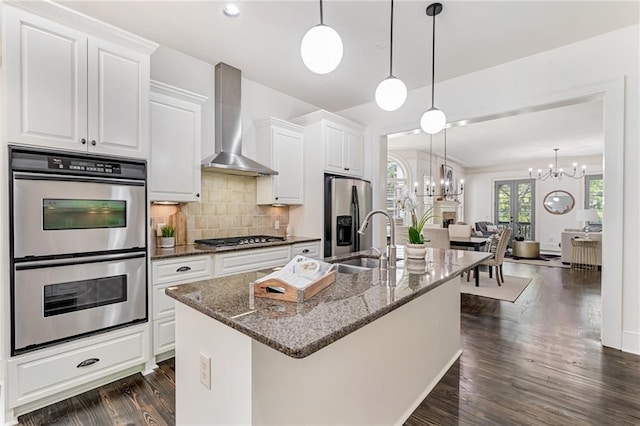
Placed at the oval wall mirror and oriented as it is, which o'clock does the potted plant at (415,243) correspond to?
The potted plant is roughly at 12 o'clock from the oval wall mirror.

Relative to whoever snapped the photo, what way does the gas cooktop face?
facing the viewer and to the right of the viewer

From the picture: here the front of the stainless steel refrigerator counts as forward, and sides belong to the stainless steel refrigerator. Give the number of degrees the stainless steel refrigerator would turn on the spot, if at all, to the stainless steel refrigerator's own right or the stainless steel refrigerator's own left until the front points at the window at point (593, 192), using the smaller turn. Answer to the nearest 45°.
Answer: approximately 90° to the stainless steel refrigerator's own left

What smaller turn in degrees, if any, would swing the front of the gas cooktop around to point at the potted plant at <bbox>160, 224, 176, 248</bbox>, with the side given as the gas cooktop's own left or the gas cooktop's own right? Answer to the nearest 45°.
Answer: approximately 135° to the gas cooktop's own right

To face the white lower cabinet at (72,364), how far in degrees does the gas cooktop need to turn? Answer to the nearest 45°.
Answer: approximately 90° to its right

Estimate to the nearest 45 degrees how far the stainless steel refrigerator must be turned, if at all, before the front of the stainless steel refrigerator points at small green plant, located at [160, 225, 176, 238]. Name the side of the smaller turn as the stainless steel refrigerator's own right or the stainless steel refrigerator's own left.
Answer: approximately 90° to the stainless steel refrigerator's own right

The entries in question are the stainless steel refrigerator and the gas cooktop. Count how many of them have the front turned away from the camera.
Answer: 0

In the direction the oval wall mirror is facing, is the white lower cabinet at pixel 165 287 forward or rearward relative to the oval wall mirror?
forward

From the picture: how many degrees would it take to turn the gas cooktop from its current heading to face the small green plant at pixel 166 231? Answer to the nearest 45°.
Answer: approximately 135° to its right

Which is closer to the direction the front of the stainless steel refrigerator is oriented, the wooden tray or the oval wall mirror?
the wooden tray

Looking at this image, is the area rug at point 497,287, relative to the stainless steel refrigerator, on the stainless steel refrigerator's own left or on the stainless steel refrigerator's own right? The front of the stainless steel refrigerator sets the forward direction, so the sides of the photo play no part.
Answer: on the stainless steel refrigerator's own left
